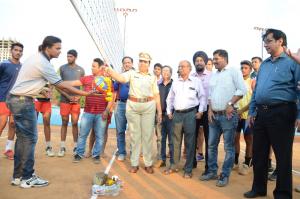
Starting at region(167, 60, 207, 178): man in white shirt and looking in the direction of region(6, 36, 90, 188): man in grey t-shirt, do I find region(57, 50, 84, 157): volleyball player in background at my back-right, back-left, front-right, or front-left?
front-right

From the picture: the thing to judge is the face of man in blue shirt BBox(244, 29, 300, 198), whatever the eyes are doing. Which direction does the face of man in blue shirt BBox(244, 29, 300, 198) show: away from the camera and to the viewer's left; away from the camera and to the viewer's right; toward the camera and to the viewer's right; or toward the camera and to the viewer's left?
toward the camera and to the viewer's left

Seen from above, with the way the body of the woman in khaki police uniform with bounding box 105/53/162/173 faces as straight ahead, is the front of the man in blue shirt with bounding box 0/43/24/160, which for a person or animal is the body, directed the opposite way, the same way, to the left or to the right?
the same way

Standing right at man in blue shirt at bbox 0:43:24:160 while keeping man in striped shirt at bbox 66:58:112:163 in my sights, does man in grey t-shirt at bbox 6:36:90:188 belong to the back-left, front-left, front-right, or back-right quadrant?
front-right

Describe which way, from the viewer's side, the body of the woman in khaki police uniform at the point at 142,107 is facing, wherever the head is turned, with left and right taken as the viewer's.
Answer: facing the viewer

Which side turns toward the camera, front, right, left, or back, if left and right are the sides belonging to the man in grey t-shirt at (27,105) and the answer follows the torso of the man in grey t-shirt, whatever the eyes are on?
right

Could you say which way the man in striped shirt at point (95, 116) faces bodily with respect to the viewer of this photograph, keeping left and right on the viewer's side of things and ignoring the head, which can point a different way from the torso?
facing the viewer and to the left of the viewer

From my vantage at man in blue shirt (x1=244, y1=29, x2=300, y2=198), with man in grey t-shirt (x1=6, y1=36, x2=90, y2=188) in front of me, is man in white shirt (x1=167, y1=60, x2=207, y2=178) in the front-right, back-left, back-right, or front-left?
front-right

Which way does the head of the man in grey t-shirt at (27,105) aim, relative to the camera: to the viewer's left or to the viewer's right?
to the viewer's right

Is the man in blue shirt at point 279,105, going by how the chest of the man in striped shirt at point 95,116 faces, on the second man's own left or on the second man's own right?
on the second man's own left

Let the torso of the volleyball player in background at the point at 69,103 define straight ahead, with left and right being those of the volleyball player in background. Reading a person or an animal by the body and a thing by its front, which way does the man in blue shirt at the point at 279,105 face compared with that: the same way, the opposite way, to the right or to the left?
to the right

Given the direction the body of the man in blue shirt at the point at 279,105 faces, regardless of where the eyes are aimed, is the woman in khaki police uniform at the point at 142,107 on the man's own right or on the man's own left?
on the man's own right

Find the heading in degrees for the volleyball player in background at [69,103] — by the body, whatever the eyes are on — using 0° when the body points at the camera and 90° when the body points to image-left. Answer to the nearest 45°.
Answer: approximately 0°
